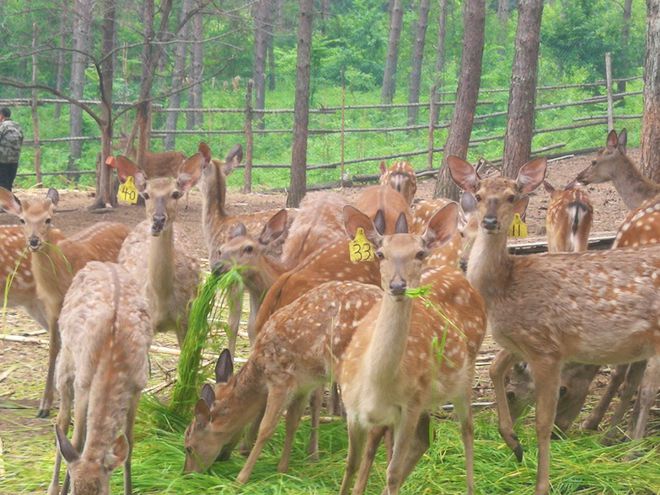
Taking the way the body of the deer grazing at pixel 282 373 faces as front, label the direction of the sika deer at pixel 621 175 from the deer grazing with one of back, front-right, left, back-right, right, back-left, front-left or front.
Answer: back

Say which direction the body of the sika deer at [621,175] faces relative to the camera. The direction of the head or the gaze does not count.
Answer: to the viewer's left

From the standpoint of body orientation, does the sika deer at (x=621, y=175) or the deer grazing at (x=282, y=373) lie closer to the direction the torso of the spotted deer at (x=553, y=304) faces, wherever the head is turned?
the deer grazing

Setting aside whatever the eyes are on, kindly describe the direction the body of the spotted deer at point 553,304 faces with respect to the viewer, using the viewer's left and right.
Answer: facing to the left of the viewer

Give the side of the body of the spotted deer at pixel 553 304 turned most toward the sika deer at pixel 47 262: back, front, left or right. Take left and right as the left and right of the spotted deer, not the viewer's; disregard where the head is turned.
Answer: front

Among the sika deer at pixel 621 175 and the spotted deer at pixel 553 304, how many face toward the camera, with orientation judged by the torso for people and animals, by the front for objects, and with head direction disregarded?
0

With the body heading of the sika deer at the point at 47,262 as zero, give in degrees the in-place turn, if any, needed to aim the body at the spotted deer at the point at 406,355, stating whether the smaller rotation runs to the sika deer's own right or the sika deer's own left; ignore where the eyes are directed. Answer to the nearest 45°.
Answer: approximately 90° to the sika deer's own left

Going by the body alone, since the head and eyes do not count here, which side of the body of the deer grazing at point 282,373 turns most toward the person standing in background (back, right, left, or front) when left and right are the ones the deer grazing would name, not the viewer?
right

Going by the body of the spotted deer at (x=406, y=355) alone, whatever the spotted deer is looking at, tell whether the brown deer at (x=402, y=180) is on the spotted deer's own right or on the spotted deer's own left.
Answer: on the spotted deer's own right

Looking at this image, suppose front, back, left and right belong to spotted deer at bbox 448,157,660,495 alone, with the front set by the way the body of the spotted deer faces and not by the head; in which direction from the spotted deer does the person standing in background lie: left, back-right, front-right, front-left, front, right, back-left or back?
front-right
